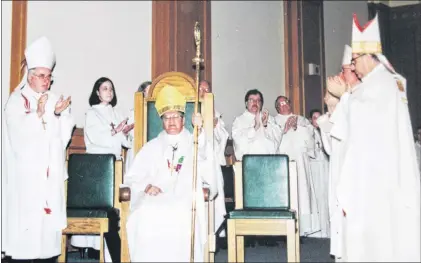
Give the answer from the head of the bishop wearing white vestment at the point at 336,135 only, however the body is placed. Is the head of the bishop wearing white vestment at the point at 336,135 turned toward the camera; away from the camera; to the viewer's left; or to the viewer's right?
to the viewer's left

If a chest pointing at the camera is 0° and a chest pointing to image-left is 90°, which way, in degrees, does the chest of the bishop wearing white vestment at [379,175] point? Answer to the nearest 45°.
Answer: approximately 90°

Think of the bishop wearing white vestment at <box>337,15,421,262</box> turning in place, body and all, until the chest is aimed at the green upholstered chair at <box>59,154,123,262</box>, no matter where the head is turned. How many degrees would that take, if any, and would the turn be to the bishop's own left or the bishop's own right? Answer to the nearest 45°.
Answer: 0° — they already face it

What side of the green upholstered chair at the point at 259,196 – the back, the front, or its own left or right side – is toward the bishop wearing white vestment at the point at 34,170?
right

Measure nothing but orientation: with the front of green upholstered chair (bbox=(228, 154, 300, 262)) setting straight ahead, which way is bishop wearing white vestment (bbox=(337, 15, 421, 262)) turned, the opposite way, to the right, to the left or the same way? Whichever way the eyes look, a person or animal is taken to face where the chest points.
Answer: to the right

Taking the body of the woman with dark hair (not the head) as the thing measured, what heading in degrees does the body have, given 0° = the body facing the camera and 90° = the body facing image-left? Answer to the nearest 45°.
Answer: approximately 315°

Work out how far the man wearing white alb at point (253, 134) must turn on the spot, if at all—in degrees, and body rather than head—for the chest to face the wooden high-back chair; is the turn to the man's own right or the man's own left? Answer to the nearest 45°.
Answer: approximately 45° to the man's own right

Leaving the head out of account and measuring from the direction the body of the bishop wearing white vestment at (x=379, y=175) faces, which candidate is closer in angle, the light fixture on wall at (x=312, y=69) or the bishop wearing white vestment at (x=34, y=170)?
the bishop wearing white vestment

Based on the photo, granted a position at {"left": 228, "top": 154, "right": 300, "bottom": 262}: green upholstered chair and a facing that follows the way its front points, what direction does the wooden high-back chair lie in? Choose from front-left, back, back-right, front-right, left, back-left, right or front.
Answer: right

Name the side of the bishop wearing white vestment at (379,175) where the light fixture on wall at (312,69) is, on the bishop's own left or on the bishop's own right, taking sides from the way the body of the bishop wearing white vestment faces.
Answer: on the bishop's own right
